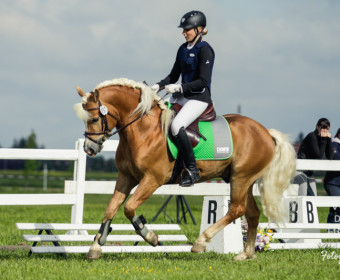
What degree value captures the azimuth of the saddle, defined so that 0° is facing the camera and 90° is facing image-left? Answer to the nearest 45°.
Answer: approximately 90°

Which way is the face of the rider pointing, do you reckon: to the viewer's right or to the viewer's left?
to the viewer's left

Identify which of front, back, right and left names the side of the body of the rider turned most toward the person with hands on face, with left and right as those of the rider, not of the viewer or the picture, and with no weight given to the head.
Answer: back

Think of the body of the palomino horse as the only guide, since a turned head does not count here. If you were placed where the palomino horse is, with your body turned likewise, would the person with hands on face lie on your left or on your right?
on your right

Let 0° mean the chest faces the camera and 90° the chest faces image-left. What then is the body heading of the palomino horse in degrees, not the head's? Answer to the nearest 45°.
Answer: approximately 90°

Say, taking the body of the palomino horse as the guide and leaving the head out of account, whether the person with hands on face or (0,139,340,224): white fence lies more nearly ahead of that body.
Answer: the white fence

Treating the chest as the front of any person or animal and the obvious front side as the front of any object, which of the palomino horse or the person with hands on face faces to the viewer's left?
the palomino horse

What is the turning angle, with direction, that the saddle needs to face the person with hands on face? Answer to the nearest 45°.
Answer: approximately 135° to its right

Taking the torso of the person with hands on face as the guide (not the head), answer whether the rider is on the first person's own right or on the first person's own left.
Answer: on the first person's own right

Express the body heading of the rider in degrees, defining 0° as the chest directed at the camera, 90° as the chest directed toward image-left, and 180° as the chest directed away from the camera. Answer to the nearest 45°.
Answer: approximately 45°

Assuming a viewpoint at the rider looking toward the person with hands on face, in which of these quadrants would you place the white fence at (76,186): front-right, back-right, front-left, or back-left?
front-left

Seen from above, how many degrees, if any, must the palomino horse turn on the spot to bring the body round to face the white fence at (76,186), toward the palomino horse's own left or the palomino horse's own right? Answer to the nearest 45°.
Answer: approximately 45° to the palomino horse's own right
